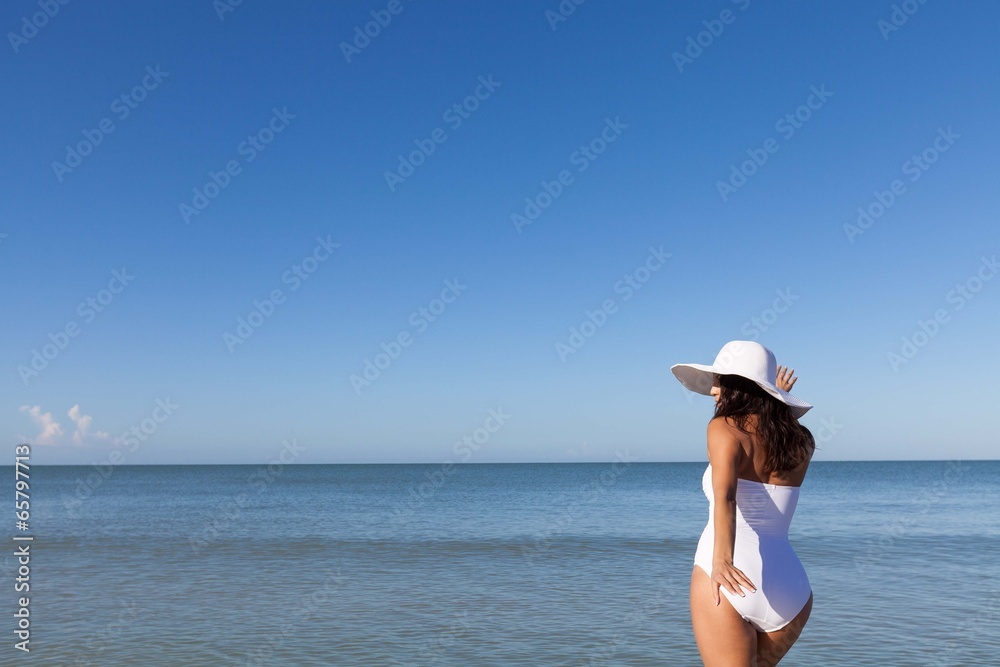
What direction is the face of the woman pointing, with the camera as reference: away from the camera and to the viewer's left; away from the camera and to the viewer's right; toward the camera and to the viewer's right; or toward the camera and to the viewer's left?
away from the camera and to the viewer's left

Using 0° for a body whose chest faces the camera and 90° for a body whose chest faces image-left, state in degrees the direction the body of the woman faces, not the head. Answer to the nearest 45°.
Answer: approximately 135°
